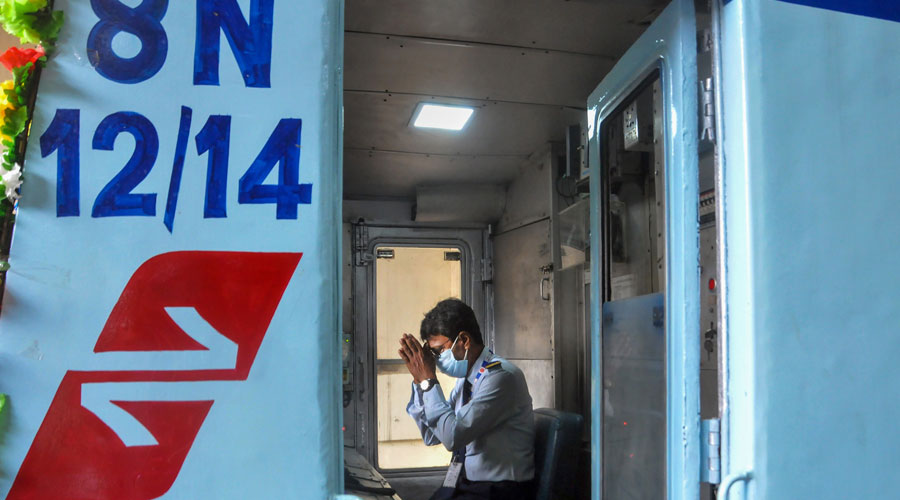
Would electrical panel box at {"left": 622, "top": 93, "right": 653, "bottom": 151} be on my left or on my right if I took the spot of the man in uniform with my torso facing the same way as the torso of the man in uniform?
on my left

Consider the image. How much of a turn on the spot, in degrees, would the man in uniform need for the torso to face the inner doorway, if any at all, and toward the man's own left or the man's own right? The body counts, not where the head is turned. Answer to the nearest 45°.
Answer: approximately 90° to the man's own right

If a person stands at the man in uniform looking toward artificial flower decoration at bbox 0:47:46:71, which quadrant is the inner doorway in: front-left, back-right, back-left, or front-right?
back-right

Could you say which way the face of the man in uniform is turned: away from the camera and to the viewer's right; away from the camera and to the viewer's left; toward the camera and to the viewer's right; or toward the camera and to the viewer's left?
toward the camera and to the viewer's left

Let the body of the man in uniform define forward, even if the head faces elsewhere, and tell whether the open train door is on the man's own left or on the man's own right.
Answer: on the man's own left

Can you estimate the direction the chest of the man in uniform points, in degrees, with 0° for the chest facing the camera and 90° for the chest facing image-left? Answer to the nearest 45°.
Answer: approximately 90°

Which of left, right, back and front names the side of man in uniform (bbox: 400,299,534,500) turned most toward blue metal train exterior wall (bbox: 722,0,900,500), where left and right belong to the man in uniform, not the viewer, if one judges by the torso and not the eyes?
left

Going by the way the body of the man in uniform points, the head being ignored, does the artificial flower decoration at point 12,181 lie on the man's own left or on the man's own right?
on the man's own left

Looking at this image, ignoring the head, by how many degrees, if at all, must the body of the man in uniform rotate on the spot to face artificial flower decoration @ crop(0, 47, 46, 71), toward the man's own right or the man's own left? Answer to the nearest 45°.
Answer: approximately 90° to the man's own left
